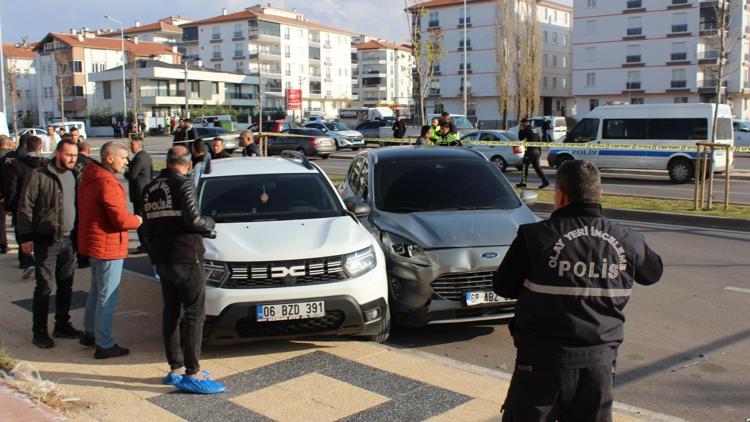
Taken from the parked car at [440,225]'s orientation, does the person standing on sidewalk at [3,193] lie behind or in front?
behind

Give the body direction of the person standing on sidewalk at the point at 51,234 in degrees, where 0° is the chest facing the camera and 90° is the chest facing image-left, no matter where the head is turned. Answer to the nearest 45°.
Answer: approximately 315°

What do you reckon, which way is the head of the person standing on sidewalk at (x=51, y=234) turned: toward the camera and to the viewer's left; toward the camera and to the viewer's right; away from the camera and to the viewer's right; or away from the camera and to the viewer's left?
toward the camera and to the viewer's right

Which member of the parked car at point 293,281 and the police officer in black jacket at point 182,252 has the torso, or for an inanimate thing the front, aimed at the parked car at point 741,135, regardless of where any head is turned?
the police officer in black jacket

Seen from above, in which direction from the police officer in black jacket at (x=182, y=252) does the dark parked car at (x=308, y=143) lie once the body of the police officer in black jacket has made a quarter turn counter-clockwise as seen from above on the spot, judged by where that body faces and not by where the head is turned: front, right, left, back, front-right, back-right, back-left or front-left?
front-right

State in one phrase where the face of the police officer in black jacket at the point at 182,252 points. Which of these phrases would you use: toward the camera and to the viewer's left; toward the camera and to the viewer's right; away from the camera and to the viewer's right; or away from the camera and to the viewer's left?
away from the camera and to the viewer's right

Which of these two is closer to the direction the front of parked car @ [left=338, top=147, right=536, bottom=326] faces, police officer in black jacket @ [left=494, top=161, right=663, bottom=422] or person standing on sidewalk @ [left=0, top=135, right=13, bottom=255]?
the police officer in black jacket

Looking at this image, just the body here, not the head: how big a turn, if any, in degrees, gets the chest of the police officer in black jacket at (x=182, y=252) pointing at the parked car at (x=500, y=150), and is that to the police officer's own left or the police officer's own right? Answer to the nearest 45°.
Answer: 0° — they already face it

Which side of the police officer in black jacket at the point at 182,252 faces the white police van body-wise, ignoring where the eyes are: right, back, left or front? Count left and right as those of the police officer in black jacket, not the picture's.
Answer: front

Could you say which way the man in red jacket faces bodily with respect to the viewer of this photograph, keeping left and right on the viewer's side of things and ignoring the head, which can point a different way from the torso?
facing to the right of the viewer

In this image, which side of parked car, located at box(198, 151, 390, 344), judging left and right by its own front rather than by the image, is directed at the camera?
front

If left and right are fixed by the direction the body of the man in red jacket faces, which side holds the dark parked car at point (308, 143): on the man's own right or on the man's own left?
on the man's own left

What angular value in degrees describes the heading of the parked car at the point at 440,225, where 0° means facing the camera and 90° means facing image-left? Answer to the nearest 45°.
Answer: approximately 315°
